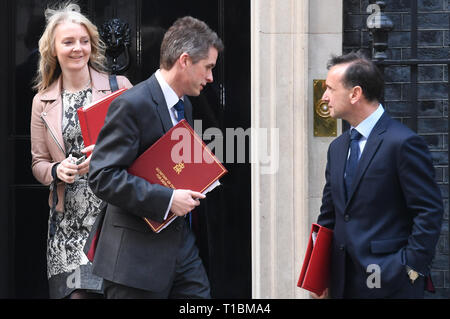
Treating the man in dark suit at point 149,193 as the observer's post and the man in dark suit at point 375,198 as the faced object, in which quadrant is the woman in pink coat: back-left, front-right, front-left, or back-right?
back-left

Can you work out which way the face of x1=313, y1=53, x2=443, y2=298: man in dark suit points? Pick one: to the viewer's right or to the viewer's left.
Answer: to the viewer's left

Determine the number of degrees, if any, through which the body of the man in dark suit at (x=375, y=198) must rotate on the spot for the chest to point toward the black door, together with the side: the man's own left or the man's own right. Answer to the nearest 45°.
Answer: approximately 90° to the man's own right

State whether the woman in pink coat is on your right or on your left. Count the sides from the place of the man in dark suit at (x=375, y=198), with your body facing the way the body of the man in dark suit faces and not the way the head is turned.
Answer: on your right

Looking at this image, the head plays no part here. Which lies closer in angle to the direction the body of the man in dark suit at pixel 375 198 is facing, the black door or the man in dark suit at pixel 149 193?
the man in dark suit

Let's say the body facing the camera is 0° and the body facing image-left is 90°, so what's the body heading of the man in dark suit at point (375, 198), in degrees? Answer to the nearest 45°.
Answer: approximately 45°

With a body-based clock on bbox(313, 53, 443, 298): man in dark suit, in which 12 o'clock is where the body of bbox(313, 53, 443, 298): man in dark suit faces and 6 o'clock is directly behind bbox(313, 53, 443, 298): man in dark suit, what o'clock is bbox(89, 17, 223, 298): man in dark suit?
bbox(89, 17, 223, 298): man in dark suit is roughly at 1 o'clock from bbox(313, 53, 443, 298): man in dark suit.
